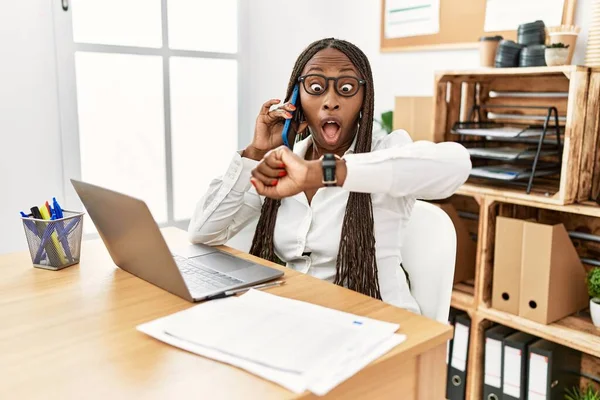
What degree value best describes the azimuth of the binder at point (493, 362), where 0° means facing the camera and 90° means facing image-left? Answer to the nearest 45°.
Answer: approximately 45°

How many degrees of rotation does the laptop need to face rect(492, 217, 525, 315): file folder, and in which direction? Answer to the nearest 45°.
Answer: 0° — it already faces it

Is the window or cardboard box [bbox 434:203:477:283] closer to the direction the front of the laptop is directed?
the cardboard box

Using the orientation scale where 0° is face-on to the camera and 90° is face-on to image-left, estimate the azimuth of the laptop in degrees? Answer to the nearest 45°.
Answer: approximately 225°

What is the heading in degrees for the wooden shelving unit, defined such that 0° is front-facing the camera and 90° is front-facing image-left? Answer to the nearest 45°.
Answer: approximately 45°

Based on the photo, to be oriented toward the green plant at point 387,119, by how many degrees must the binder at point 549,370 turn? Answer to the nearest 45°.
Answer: approximately 90° to its right
